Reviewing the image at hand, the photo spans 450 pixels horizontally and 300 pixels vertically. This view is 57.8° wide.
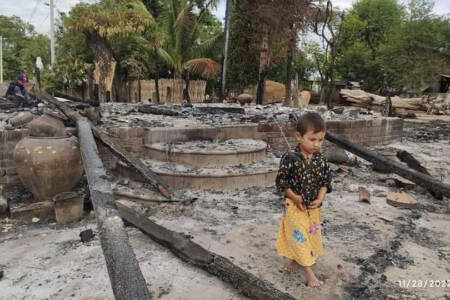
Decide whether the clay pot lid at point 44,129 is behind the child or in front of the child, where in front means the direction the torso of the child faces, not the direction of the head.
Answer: behind

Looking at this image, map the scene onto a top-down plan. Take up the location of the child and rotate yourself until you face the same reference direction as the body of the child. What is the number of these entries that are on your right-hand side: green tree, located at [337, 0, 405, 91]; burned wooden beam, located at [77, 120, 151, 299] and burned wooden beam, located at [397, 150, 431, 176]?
1

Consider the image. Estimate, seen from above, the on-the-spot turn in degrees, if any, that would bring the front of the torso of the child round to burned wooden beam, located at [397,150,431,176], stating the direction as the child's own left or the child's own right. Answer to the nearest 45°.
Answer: approximately 90° to the child's own left

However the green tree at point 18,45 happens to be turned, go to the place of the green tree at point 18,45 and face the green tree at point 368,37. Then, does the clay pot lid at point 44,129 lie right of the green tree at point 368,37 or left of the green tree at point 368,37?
right

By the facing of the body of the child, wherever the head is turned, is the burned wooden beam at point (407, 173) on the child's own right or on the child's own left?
on the child's own left

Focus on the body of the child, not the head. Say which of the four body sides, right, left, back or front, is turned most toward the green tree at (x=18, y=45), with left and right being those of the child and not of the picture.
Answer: back

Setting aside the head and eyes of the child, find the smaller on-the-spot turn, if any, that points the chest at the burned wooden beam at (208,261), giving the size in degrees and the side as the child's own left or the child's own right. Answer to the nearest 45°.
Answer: approximately 135° to the child's own right

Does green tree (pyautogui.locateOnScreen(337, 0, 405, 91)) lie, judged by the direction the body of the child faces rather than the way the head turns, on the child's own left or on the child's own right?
on the child's own left

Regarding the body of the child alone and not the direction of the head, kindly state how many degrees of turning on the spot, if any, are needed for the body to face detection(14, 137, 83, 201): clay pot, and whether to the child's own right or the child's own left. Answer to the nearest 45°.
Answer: approximately 135° to the child's own right

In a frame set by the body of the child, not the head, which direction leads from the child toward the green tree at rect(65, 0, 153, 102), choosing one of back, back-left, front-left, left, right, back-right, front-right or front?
back

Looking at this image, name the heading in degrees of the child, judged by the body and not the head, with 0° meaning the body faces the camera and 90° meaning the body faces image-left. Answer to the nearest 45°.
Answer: approximately 315°
